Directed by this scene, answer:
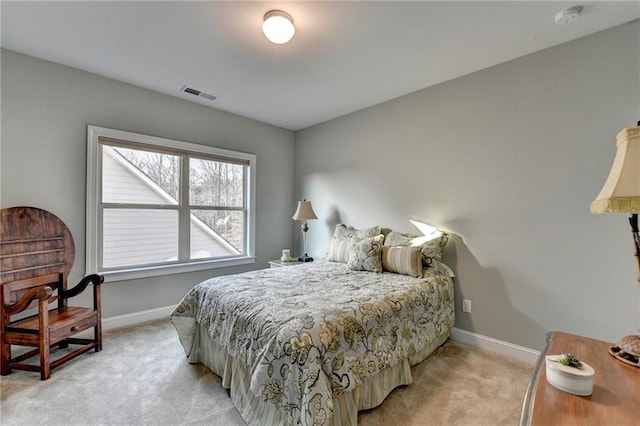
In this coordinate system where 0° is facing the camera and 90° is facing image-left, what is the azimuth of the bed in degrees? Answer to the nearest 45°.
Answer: approximately 45°

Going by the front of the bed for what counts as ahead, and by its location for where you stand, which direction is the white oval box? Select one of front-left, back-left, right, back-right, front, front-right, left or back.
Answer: left

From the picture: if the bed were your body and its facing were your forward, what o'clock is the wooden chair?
The wooden chair is roughly at 2 o'clock from the bed.

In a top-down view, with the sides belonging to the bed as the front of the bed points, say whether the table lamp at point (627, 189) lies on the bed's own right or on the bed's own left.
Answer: on the bed's own left

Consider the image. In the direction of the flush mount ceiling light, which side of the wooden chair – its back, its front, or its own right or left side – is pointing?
front

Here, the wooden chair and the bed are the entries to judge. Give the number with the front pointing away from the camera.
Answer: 0

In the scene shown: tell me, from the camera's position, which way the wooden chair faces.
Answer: facing the viewer and to the right of the viewer

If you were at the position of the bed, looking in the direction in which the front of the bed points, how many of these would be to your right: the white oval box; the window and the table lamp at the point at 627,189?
1

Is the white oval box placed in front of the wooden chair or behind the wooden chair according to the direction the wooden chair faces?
in front

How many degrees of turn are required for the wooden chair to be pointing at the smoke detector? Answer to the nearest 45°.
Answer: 0° — it already faces it

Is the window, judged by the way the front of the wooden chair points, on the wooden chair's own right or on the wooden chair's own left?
on the wooden chair's own left
